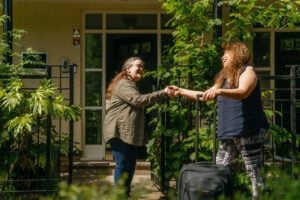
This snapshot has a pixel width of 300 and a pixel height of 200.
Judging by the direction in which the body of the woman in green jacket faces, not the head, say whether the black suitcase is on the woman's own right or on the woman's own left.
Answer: on the woman's own right

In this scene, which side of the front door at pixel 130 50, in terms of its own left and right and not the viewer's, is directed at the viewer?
front

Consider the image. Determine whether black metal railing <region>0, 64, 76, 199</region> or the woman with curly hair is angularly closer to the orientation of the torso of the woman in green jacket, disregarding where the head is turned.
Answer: the woman with curly hair

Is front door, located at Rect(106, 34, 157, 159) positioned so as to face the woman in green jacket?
yes

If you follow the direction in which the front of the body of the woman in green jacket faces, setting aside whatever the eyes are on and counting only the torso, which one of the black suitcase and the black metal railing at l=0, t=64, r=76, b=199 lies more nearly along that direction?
the black suitcase

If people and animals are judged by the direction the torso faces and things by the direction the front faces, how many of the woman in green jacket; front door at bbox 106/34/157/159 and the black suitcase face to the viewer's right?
1

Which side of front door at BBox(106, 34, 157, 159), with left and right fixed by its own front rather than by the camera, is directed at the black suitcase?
front

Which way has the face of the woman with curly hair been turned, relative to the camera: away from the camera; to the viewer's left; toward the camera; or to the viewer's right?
to the viewer's left

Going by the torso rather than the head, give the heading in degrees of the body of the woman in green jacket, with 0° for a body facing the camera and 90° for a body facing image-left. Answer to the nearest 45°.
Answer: approximately 270°

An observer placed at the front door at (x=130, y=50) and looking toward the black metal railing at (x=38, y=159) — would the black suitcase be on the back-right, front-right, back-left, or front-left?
front-left

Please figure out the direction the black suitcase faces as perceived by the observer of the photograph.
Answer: facing the viewer

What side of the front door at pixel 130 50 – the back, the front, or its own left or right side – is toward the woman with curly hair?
front

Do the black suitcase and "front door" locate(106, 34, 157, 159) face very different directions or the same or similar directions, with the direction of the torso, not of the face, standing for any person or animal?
same or similar directions

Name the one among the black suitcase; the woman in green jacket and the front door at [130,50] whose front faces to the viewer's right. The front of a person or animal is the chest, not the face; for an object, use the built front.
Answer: the woman in green jacket

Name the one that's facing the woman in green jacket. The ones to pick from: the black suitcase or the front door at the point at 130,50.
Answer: the front door

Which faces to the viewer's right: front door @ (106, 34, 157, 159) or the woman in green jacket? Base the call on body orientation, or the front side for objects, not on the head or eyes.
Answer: the woman in green jacket
